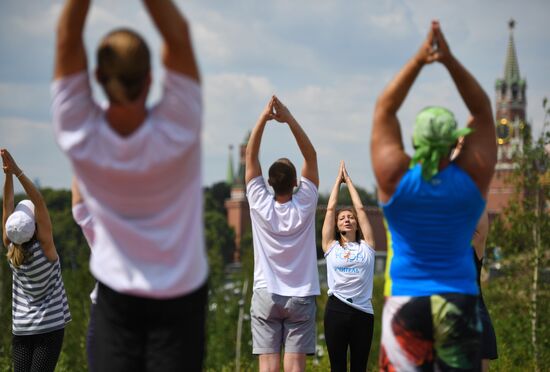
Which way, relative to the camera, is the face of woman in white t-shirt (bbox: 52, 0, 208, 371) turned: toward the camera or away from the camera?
away from the camera

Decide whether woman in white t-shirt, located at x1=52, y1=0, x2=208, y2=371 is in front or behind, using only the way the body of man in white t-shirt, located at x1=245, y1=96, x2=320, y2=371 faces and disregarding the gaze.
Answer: behind

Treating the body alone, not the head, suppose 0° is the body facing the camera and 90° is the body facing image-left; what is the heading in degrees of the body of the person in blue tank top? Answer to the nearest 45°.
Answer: approximately 180°

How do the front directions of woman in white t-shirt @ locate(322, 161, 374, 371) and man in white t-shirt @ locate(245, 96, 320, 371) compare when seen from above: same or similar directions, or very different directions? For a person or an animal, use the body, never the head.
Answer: very different directions

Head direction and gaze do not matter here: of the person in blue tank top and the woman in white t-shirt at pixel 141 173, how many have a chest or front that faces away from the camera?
2

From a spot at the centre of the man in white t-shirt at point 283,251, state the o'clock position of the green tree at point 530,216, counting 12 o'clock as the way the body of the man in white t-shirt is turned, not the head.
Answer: The green tree is roughly at 1 o'clock from the man in white t-shirt.

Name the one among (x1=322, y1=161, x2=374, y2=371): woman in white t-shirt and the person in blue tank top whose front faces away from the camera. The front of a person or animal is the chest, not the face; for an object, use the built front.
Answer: the person in blue tank top

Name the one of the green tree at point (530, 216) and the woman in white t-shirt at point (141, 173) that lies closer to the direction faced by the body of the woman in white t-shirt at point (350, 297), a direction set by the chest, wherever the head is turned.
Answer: the woman in white t-shirt at point (141, 173)

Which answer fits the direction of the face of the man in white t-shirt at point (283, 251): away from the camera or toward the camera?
away from the camera

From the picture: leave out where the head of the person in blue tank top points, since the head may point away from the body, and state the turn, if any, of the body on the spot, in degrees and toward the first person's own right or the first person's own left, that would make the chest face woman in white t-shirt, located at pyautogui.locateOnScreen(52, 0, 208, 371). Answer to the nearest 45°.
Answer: approximately 135° to the first person's own left

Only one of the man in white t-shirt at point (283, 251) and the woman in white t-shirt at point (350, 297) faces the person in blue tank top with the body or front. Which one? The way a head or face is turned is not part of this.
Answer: the woman in white t-shirt

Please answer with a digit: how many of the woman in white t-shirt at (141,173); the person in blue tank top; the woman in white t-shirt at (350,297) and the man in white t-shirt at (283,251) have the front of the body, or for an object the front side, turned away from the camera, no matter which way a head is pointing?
3

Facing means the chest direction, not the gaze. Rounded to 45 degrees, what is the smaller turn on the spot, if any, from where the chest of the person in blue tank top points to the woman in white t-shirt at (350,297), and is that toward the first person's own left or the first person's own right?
0° — they already face them

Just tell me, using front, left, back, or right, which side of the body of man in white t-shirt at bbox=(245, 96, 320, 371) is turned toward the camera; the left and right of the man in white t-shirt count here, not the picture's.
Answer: back

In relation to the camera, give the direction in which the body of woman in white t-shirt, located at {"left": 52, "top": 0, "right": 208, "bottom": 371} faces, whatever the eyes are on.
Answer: away from the camera
